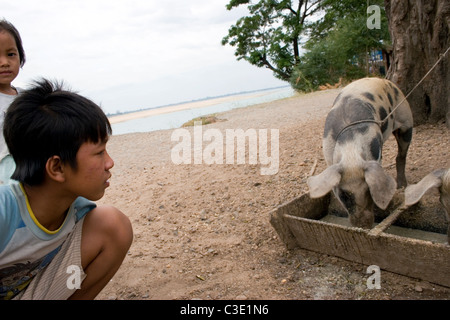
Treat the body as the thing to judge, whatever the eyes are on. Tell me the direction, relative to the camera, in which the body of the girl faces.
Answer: toward the camera

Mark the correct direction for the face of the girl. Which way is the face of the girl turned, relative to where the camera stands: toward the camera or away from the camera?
toward the camera

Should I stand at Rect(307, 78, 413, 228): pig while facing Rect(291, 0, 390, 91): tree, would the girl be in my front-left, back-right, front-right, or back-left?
back-left

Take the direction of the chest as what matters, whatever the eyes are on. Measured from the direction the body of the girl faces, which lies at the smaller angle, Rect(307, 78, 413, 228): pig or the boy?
the boy

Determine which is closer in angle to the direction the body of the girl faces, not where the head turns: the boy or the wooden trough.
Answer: the boy

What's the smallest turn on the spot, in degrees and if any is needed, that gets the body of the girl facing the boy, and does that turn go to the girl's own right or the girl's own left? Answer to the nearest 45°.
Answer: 0° — they already face them
